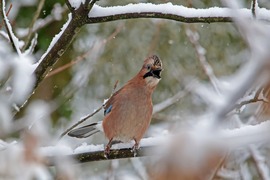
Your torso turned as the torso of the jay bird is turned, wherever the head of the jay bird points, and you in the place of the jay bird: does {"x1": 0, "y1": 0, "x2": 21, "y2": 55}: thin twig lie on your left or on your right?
on your right

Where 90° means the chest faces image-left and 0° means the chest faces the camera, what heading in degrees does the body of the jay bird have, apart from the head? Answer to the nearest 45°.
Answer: approximately 315°
